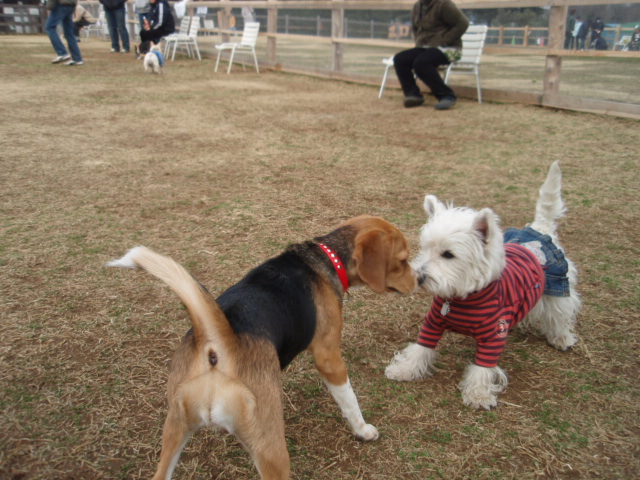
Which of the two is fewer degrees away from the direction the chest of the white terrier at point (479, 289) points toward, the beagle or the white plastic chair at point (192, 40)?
the beagle

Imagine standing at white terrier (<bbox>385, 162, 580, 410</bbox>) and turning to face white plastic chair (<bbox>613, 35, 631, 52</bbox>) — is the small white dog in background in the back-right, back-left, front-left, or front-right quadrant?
front-left

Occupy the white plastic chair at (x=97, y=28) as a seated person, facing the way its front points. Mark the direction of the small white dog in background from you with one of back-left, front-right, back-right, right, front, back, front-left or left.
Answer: left

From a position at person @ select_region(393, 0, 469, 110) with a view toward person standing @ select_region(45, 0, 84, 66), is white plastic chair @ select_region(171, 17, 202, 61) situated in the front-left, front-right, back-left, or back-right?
front-right

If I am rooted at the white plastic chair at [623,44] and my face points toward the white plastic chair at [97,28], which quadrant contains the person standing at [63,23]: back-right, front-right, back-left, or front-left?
front-left

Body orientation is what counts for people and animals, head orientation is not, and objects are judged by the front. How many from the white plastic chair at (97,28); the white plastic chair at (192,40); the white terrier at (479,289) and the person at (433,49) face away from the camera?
0

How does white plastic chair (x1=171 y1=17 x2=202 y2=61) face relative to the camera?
to the viewer's left

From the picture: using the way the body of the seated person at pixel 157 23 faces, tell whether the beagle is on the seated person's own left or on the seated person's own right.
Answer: on the seated person's own left

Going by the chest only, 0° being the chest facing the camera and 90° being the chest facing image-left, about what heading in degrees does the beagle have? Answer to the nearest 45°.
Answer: approximately 225°

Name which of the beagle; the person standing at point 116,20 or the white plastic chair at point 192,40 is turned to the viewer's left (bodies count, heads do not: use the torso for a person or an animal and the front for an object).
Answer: the white plastic chair
